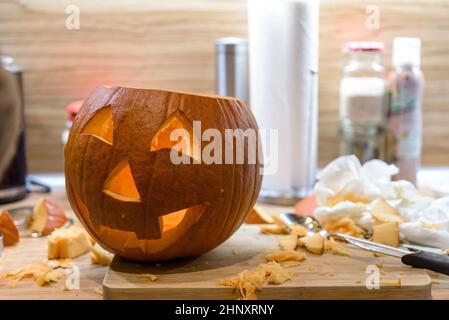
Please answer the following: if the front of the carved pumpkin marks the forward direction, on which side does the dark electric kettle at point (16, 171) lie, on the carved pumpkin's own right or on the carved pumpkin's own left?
on the carved pumpkin's own right

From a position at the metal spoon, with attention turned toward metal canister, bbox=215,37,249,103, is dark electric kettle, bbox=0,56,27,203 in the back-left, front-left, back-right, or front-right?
front-left

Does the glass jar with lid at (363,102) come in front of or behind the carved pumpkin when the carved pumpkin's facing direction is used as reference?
behind

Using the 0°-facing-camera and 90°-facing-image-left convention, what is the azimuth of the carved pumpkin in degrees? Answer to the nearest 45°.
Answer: approximately 45°

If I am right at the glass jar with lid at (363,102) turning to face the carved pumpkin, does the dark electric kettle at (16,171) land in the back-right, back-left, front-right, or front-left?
front-right

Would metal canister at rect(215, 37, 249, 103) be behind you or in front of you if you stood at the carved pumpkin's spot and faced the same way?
behind
